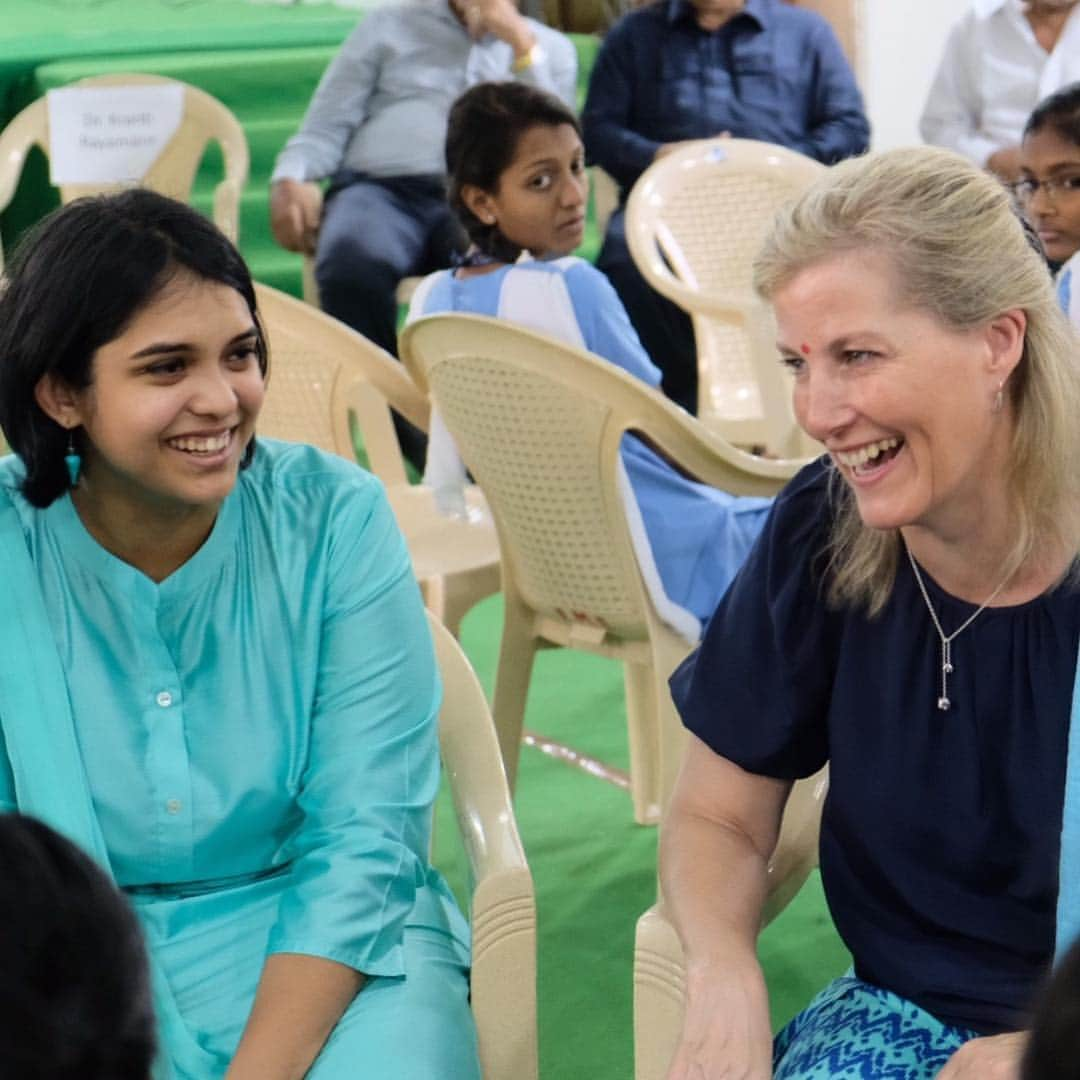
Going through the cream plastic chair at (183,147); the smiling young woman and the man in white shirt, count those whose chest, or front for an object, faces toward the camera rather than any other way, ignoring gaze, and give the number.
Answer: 3

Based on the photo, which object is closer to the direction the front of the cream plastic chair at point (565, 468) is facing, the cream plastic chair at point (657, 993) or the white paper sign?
the white paper sign

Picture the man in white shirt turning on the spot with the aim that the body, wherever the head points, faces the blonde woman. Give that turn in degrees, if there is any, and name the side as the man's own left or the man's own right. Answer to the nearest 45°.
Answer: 0° — they already face them

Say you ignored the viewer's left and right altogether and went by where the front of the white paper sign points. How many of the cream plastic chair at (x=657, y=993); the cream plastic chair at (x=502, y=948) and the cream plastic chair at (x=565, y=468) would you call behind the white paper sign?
0

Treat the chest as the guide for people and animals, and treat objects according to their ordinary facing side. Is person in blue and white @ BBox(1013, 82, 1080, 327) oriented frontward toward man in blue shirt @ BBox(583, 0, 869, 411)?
no

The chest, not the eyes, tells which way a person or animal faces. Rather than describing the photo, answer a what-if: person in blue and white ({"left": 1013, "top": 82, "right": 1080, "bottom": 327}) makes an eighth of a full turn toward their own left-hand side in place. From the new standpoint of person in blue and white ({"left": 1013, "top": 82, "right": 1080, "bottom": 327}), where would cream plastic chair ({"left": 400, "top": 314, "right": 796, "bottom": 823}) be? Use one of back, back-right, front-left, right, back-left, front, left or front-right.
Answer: front-right

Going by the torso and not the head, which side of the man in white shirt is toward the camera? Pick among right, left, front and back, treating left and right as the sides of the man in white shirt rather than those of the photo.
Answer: front

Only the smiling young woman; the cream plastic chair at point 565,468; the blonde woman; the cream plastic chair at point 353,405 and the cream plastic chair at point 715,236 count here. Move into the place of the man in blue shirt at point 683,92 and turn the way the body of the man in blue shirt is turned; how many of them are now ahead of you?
5

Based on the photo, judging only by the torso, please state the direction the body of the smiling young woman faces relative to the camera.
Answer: toward the camera

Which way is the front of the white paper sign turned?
toward the camera

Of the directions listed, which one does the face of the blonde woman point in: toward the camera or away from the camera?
toward the camera

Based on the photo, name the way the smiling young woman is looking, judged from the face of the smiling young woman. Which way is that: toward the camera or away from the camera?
toward the camera

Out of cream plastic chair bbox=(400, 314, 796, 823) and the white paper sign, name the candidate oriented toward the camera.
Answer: the white paper sign

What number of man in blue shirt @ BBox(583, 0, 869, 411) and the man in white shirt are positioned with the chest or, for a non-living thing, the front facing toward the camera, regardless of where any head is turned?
2

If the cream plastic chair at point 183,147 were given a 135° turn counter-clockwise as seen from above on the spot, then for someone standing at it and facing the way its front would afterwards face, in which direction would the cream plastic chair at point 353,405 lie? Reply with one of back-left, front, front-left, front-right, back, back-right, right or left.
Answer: back-right

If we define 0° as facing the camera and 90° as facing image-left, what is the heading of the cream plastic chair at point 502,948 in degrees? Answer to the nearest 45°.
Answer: approximately 315°

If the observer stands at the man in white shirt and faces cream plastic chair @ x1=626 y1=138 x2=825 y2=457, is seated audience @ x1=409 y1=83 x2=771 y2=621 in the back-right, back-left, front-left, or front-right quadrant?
front-left

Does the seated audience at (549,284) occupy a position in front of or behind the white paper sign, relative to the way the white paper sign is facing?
in front

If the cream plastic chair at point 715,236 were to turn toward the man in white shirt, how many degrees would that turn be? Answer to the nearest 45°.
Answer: approximately 90° to its left
